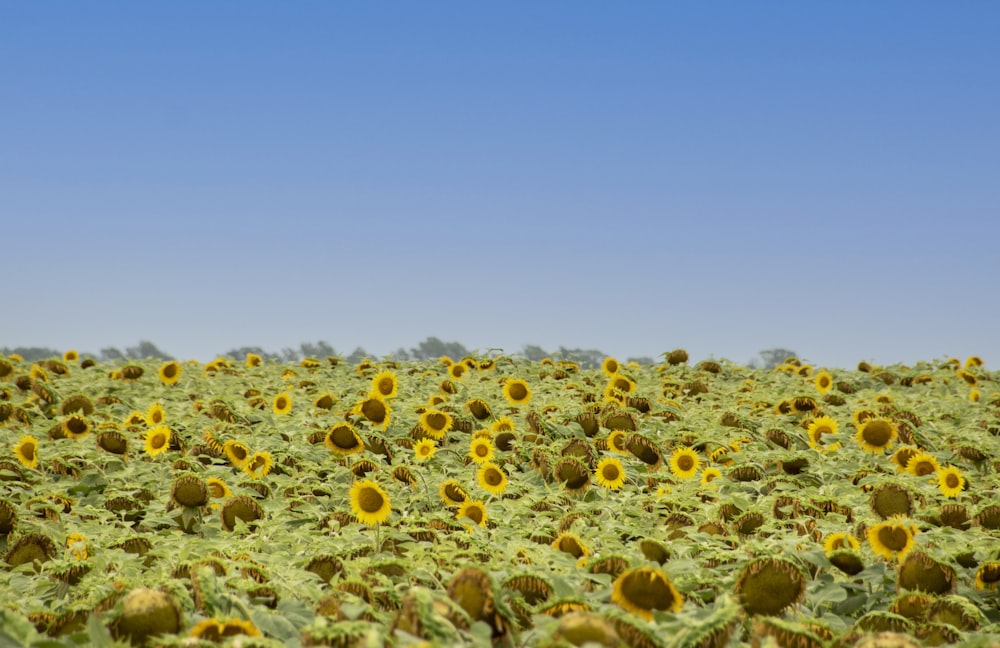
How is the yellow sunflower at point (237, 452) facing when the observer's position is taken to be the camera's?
facing the viewer and to the right of the viewer

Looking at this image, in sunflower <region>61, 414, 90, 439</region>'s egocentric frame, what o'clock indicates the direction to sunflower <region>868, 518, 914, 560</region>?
sunflower <region>868, 518, 914, 560</region> is roughly at 11 o'clock from sunflower <region>61, 414, 90, 439</region>.

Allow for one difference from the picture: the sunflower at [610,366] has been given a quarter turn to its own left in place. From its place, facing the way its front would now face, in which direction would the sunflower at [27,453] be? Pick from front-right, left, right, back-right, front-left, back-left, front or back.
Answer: back-right

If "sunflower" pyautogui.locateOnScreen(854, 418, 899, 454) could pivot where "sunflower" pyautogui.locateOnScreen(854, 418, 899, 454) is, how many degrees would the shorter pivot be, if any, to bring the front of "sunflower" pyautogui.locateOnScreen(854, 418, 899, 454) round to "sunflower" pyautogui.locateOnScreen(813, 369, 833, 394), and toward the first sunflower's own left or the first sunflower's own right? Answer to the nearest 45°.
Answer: approximately 180°

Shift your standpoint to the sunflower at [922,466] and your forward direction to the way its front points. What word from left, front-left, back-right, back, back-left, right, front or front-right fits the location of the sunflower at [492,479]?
front-right

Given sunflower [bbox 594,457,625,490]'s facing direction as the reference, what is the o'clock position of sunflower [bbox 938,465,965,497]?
sunflower [bbox 938,465,965,497] is roughly at 9 o'clock from sunflower [bbox 594,457,625,490].

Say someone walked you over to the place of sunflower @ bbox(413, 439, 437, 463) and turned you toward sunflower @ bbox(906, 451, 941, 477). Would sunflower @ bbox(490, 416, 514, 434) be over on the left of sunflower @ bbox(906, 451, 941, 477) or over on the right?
left

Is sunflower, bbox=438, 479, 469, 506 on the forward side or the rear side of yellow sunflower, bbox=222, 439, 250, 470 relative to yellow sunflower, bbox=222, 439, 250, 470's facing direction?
on the forward side

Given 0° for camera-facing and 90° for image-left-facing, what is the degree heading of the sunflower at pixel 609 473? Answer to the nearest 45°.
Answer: approximately 0°

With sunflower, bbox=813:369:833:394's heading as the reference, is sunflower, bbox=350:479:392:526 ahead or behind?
ahead

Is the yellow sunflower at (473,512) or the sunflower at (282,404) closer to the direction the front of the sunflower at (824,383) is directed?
the yellow sunflower

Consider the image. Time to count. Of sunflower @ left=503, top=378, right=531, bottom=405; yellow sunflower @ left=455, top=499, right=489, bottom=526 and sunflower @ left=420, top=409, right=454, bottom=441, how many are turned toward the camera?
3
